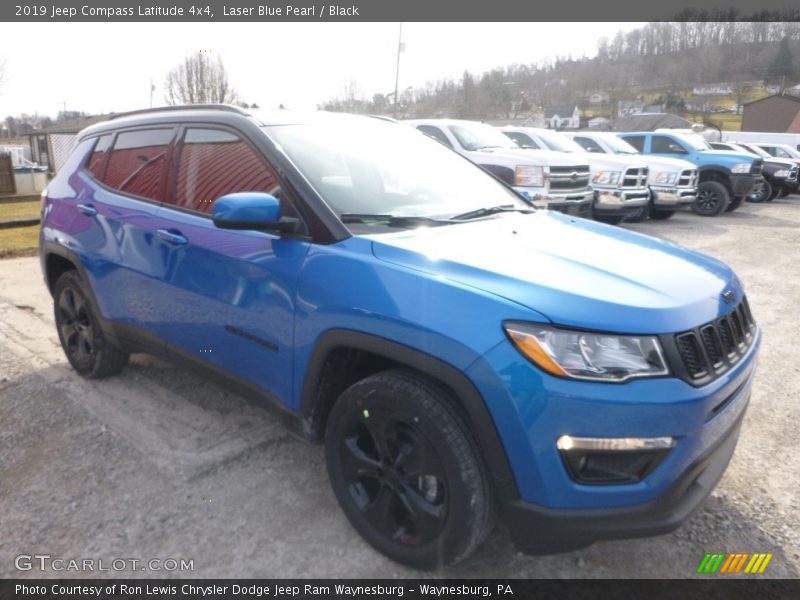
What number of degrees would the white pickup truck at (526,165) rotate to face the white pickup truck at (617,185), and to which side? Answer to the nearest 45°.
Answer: approximately 90° to its left

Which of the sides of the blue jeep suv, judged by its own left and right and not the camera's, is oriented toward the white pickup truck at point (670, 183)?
left

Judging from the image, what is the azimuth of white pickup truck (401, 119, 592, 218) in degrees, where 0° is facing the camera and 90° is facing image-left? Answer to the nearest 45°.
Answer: approximately 315°

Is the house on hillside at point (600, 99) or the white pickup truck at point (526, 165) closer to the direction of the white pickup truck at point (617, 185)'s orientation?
the white pickup truck

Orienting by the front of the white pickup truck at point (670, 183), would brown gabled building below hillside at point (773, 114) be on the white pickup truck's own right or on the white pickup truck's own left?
on the white pickup truck's own left

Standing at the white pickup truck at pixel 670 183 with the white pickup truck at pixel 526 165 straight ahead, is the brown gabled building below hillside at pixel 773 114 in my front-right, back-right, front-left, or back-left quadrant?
back-right

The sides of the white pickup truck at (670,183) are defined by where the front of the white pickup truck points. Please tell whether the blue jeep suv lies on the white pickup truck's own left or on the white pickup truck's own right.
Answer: on the white pickup truck's own right

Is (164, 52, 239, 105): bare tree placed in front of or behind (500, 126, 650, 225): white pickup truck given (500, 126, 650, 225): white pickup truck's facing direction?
behind

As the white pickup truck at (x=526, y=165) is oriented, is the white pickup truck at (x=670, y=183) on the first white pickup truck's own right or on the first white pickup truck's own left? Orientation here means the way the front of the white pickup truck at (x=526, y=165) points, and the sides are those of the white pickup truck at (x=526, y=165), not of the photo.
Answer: on the first white pickup truck's own left

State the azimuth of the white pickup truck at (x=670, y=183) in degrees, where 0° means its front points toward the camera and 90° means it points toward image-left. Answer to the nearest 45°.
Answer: approximately 315°
